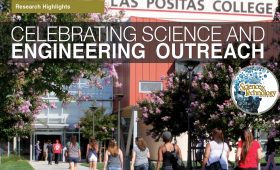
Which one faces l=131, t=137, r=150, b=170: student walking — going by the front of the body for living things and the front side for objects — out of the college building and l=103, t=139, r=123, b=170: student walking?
the college building

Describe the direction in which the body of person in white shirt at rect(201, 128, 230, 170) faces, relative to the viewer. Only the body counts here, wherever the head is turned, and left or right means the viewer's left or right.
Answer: facing away from the viewer

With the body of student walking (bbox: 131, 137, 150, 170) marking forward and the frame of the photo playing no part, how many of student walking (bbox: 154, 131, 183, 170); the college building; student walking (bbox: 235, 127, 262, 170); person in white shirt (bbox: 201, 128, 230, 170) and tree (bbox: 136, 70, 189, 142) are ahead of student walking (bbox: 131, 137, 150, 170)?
2

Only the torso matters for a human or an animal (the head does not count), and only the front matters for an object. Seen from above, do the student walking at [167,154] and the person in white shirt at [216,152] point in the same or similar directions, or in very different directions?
same or similar directions

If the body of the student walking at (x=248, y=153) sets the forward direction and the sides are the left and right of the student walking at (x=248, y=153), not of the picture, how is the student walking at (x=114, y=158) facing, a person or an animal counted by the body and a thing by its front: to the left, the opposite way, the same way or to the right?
the same way

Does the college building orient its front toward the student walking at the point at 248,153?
yes

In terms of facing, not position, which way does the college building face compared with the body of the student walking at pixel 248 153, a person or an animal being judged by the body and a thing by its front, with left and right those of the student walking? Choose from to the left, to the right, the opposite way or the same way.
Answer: the opposite way

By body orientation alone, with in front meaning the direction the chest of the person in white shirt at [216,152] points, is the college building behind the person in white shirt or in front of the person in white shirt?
in front

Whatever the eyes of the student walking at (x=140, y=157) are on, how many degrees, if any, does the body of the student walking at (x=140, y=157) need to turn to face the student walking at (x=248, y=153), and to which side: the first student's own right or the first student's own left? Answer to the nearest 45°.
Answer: approximately 135° to the first student's own right

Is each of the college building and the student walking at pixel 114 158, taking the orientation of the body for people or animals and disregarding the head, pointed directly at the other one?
yes

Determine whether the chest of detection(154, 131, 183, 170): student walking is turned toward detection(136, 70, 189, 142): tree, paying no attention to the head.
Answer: yes

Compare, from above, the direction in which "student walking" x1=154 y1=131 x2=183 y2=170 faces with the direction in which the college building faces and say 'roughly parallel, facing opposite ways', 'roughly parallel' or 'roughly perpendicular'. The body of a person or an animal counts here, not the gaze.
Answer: roughly parallel, facing opposite ways

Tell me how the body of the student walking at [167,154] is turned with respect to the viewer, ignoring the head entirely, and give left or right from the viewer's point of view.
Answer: facing away from the viewer

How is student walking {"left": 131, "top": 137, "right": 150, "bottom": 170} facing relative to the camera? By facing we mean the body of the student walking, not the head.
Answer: away from the camera

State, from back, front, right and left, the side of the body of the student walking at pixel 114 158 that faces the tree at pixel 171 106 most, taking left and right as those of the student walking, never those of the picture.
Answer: front

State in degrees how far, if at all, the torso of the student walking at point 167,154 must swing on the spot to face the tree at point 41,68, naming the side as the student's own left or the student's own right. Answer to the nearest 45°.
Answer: approximately 45° to the student's own left

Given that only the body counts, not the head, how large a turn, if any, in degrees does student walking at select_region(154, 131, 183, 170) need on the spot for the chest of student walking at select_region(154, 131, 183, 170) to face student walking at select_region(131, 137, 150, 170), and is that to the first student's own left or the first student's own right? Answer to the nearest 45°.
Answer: approximately 45° to the first student's own left
